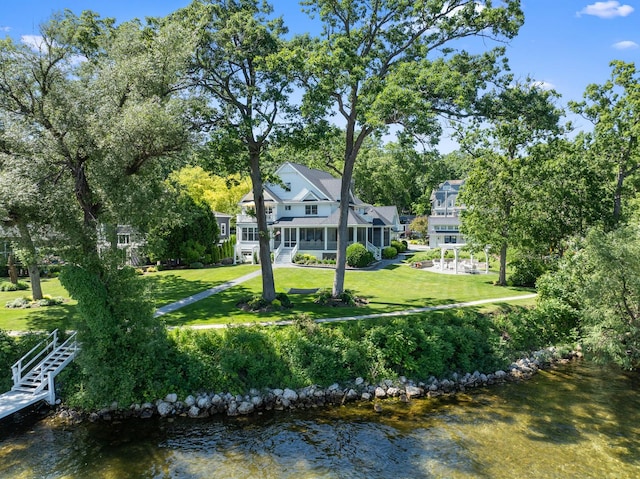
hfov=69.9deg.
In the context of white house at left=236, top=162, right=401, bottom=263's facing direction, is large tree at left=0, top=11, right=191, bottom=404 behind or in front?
in front

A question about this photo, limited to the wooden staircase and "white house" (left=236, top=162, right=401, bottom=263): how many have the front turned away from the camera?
0

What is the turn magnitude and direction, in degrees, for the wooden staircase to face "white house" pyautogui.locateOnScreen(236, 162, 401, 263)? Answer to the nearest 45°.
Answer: approximately 180°

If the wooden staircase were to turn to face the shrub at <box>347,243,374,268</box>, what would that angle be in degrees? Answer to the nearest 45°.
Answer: approximately 180°

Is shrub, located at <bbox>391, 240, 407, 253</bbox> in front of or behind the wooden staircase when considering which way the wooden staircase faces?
behind

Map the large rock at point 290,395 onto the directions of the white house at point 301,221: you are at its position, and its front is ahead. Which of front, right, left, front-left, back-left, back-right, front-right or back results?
front

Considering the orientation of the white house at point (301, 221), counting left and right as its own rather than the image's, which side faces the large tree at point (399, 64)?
front

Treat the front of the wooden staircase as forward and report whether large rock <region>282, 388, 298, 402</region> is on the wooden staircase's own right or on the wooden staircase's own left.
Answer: on the wooden staircase's own left

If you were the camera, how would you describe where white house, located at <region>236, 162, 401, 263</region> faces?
facing the viewer

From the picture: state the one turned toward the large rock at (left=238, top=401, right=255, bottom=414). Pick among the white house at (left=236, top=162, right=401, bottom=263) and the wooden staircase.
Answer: the white house
